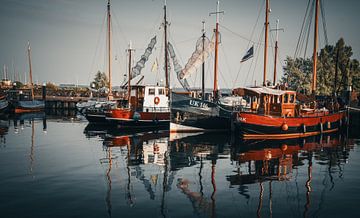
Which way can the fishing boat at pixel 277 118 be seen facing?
to the viewer's right

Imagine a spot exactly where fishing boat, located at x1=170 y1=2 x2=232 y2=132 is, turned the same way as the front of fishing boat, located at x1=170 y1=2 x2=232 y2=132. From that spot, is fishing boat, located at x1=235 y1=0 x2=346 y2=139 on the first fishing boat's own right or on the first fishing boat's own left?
on the first fishing boat's own left

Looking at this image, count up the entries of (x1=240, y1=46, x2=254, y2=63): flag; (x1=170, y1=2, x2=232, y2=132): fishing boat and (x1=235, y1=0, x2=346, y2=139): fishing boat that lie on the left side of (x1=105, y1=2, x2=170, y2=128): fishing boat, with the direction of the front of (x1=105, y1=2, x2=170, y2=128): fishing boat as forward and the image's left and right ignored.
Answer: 0

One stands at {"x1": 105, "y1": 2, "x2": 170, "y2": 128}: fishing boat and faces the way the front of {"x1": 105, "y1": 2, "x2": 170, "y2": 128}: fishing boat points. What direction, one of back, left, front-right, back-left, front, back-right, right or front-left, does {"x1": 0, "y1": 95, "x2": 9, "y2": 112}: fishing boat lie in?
front-right

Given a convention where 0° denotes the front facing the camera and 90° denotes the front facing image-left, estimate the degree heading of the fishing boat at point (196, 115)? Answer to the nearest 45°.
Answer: approximately 45°

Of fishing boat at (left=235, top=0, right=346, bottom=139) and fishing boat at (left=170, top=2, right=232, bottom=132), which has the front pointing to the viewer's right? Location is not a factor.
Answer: fishing boat at (left=235, top=0, right=346, bottom=139)

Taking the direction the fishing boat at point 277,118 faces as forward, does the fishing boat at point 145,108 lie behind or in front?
behind

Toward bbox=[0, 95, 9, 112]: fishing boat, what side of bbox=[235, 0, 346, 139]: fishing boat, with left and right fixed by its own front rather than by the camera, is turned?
back
